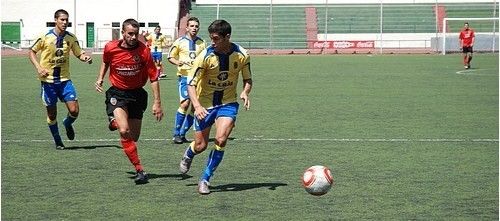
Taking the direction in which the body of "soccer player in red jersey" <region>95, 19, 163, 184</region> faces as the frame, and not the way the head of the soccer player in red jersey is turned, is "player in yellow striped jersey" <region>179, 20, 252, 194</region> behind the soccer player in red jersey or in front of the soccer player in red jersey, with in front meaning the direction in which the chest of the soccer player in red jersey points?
in front

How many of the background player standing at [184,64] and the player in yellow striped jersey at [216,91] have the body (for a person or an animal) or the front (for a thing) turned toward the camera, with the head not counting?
2

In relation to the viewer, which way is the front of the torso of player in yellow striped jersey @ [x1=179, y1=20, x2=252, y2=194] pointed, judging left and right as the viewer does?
facing the viewer

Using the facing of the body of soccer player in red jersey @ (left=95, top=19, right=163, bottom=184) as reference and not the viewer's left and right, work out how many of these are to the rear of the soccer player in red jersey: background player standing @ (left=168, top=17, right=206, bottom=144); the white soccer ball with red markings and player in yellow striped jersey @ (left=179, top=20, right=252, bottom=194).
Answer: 1

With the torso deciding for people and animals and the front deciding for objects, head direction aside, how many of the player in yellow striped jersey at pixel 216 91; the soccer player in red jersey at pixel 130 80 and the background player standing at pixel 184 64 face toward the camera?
3

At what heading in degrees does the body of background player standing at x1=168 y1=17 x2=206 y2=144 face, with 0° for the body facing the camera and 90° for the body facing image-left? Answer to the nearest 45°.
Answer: approximately 0°

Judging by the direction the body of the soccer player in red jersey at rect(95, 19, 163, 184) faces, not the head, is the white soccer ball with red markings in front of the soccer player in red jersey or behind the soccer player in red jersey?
in front

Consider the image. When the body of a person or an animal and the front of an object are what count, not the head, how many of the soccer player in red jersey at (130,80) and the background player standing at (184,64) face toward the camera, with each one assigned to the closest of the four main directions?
2

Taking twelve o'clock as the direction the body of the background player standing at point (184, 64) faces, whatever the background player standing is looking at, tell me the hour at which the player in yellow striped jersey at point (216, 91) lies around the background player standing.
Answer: The player in yellow striped jersey is roughly at 12 o'clock from the background player standing.
